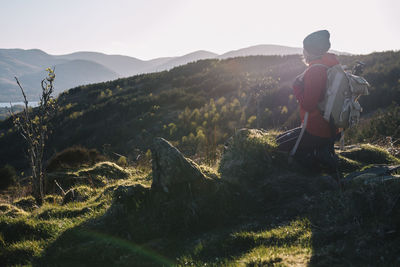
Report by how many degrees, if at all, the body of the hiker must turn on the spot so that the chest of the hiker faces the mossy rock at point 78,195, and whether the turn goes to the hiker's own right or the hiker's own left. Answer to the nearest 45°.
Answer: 0° — they already face it

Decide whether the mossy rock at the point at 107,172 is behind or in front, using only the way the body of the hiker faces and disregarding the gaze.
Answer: in front

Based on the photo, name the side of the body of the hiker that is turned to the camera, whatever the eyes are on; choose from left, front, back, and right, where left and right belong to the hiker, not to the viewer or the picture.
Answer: left

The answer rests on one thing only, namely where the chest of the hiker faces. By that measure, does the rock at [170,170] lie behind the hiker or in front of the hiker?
in front

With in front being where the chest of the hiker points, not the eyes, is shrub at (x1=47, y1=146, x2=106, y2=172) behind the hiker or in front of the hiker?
in front
